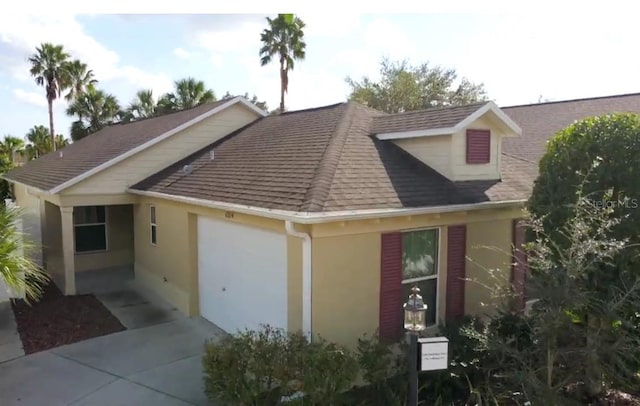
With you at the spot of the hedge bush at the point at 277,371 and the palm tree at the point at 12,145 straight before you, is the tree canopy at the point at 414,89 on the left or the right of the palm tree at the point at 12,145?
right

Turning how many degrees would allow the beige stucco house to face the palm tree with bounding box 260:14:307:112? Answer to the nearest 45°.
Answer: approximately 135° to its right

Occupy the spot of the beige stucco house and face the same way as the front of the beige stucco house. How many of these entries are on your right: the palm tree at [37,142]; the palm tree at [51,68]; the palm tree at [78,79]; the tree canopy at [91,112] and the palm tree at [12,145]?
5

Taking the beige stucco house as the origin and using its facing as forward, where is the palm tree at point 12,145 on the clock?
The palm tree is roughly at 3 o'clock from the beige stucco house.

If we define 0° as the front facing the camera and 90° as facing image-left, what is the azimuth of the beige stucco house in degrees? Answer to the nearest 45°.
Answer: approximately 45°

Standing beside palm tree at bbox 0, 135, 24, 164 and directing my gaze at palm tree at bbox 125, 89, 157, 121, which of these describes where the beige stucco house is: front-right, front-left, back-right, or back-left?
front-right

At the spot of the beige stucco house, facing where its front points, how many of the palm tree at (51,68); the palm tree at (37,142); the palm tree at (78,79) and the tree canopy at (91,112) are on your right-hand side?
4

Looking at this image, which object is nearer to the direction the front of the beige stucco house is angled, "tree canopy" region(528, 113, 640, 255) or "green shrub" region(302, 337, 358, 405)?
the green shrub

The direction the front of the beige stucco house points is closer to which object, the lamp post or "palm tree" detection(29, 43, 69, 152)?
the lamp post

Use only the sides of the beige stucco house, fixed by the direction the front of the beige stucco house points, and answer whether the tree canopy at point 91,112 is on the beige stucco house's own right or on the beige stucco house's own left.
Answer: on the beige stucco house's own right

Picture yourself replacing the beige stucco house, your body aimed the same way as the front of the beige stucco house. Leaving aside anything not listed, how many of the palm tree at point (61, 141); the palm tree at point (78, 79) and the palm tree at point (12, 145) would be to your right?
3

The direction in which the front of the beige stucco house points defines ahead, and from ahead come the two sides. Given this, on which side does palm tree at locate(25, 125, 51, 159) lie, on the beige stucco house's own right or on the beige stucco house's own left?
on the beige stucco house's own right

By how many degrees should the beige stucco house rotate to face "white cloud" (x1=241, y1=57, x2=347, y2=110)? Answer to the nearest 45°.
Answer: approximately 135° to its right
